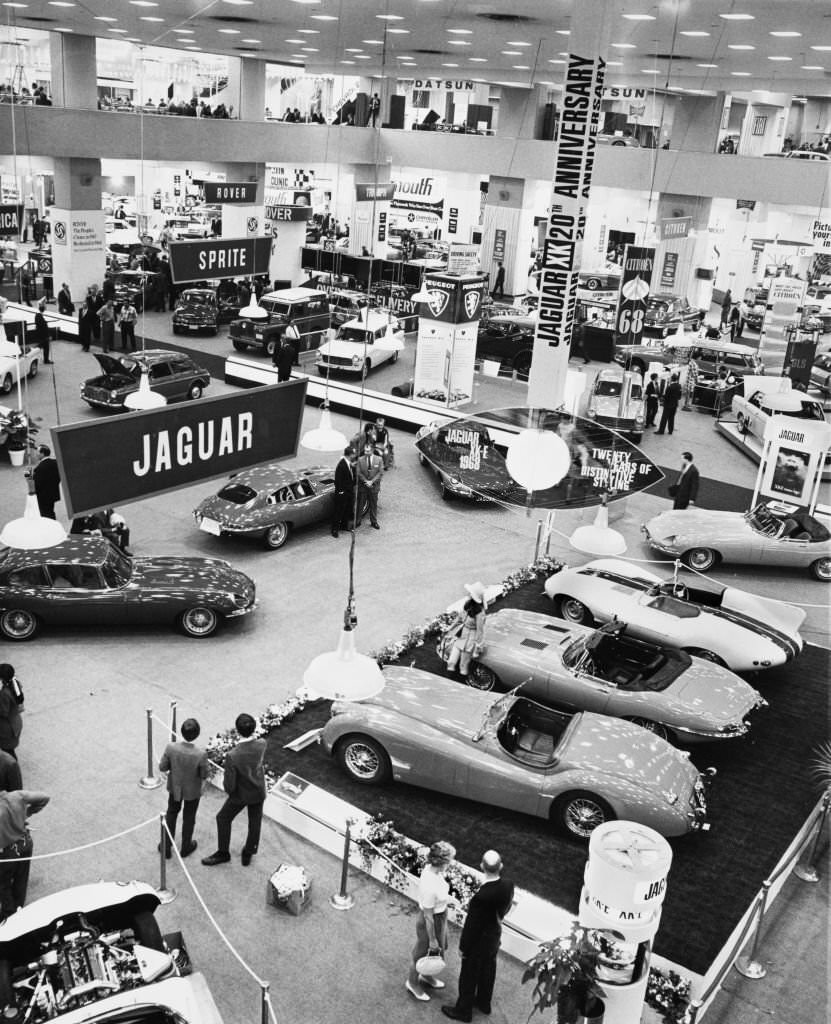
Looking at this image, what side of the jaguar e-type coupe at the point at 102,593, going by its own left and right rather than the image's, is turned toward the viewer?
right

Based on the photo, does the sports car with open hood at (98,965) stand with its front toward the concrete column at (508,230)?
no

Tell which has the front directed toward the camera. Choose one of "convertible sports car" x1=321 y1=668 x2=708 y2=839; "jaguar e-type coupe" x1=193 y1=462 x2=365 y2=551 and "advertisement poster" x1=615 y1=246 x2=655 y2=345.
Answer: the advertisement poster

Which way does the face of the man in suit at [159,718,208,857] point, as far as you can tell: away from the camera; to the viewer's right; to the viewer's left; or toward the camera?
away from the camera

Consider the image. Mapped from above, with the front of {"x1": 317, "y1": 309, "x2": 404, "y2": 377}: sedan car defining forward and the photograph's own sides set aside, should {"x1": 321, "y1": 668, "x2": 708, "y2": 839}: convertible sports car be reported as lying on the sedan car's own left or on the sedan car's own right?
on the sedan car's own left

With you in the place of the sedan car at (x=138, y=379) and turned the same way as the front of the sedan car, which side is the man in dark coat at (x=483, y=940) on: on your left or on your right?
on your left

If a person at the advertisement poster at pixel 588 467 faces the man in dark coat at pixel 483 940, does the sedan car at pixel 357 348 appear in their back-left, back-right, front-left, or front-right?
back-right

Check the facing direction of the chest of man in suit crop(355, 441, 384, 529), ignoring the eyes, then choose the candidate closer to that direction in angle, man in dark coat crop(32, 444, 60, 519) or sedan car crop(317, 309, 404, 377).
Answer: the man in dark coat

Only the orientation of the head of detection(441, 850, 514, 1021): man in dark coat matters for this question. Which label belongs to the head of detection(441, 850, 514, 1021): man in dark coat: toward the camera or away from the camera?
away from the camera

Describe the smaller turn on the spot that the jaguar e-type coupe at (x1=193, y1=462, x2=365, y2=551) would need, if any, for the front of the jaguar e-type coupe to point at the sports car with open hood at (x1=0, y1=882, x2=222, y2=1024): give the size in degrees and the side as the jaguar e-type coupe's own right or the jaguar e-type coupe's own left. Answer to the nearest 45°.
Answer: approximately 135° to the jaguar e-type coupe's own right

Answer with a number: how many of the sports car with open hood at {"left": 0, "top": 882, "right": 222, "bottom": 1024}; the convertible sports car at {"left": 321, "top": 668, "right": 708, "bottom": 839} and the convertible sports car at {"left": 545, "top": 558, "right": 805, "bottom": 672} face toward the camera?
0

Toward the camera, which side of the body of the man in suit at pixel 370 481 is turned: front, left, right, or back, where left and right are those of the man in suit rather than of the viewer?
front

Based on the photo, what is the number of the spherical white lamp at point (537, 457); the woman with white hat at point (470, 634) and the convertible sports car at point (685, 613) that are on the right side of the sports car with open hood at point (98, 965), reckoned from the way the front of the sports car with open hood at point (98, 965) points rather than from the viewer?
3

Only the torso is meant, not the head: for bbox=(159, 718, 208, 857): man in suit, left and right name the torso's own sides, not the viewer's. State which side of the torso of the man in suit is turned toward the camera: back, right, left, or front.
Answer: back
